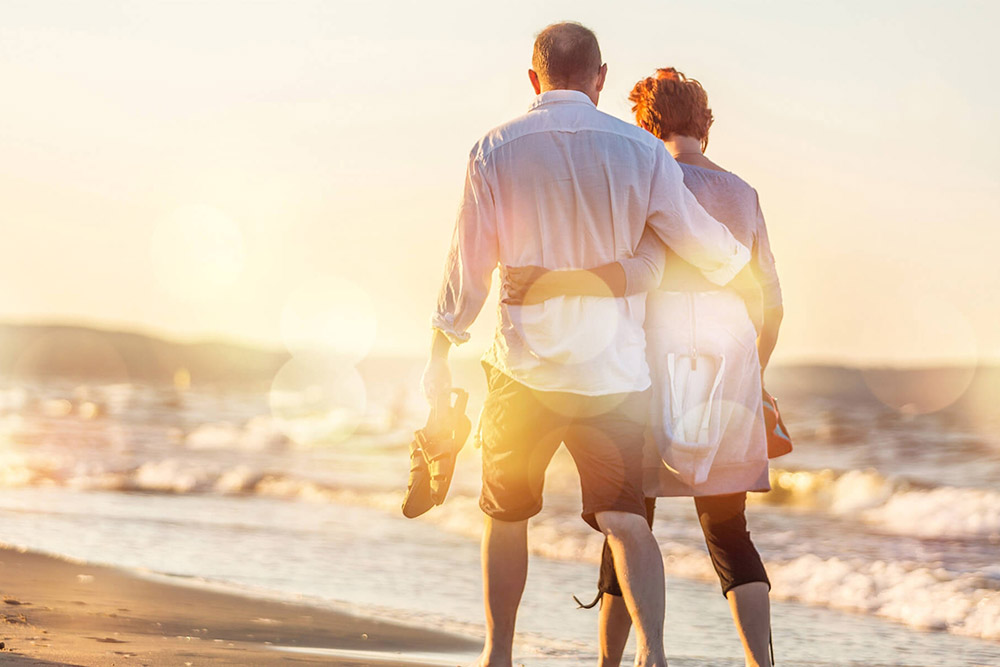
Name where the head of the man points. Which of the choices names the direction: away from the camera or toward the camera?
away from the camera

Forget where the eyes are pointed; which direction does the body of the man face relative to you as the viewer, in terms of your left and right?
facing away from the viewer

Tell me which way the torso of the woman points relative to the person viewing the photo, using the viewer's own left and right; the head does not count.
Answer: facing away from the viewer

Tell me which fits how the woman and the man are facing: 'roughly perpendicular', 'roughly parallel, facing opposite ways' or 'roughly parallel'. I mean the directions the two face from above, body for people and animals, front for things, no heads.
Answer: roughly parallel

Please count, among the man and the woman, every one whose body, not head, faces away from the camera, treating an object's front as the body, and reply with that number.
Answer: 2
